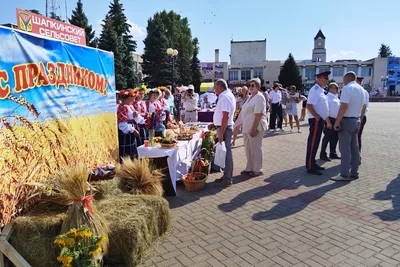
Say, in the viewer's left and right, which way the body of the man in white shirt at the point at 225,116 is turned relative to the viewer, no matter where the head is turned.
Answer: facing to the left of the viewer

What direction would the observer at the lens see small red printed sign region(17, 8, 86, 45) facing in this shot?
facing the viewer and to the right of the viewer

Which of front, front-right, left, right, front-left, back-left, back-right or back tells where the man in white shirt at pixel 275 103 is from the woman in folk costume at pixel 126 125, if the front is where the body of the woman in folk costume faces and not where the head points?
front-left

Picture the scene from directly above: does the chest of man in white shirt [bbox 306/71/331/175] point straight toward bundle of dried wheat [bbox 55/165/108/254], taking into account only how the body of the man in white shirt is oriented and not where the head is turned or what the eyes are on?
no

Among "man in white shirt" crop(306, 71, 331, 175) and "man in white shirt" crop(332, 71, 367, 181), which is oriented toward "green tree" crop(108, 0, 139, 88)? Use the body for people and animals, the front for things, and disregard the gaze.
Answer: "man in white shirt" crop(332, 71, 367, 181)

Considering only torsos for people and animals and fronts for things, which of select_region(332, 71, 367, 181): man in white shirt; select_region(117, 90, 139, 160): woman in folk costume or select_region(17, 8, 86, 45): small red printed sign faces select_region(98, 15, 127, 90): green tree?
the man in white shirt

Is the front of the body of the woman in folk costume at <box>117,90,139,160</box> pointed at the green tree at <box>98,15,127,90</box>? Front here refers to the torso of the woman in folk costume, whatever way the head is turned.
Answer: no

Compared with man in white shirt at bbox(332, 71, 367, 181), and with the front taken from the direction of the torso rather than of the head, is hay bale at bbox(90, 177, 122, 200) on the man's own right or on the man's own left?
on the man's own left

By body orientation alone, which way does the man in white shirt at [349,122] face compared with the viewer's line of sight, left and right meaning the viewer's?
facing away from the viewer and to the left of the viewer

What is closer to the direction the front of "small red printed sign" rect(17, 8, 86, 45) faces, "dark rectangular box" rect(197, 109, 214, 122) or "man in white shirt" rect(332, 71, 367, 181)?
the man in white shirt
